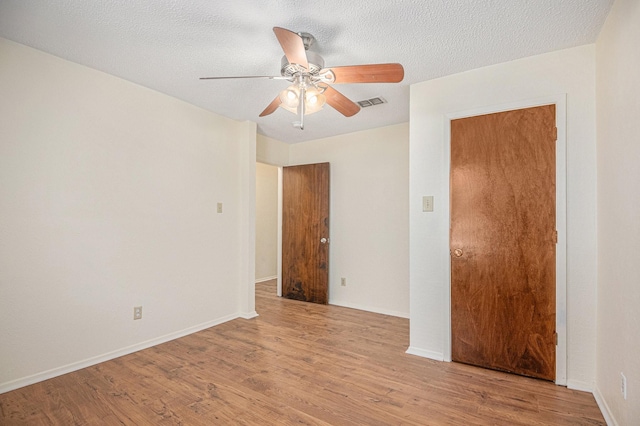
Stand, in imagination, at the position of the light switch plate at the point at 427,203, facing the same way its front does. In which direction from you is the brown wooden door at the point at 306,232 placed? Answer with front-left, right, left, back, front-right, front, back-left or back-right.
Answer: back-right

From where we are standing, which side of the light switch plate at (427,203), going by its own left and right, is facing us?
front

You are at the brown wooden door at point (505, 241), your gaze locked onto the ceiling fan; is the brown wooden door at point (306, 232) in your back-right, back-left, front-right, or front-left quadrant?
front-right

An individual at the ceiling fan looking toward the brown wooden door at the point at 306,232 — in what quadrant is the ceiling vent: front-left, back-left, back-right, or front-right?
front-right

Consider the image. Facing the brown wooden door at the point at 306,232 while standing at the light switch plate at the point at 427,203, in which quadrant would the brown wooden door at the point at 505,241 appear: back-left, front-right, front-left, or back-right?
back-right

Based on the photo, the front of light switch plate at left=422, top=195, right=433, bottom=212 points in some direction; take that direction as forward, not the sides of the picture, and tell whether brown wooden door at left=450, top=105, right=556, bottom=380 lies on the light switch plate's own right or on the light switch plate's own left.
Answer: on the light switch plate's own left

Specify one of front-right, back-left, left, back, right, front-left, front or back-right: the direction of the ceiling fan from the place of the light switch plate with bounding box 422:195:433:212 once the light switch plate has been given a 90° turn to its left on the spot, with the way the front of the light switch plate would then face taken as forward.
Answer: back-right
